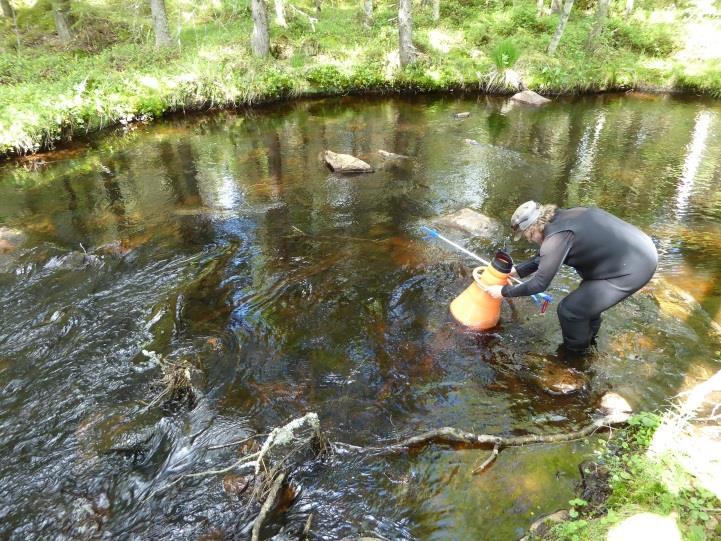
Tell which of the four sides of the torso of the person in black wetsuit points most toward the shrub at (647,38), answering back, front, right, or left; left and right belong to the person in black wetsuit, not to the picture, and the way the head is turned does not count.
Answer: right

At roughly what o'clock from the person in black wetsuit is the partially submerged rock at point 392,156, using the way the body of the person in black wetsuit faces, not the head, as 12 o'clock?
The partially submerged rock is roughly at 2 o'clock from the person in black wetsuit.

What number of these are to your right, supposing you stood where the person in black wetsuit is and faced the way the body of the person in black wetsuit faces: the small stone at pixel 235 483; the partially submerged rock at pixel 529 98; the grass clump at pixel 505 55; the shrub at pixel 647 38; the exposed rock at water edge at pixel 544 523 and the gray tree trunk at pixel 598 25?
4

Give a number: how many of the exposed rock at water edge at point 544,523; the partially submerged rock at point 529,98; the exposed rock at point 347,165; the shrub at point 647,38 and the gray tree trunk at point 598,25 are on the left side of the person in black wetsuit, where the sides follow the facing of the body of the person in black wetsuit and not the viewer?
1

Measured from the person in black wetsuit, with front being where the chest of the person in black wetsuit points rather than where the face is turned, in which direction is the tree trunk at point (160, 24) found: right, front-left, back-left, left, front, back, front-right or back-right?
front-right

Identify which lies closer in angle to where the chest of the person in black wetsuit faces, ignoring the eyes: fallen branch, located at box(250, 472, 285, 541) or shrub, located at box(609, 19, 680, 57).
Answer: the fallen branch

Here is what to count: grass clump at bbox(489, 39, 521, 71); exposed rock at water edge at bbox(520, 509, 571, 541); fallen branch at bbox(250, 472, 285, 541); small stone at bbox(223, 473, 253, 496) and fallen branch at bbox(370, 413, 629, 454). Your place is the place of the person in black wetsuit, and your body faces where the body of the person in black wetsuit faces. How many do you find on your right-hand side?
1

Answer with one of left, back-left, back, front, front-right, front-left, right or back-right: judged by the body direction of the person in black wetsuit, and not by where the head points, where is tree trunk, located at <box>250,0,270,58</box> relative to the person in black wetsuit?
front-right

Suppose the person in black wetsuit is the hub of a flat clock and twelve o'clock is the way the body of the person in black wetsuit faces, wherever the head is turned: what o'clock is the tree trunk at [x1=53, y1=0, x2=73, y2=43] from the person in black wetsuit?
The tree trunk is roughly at 1 o'clock from the person in black wetsuit.

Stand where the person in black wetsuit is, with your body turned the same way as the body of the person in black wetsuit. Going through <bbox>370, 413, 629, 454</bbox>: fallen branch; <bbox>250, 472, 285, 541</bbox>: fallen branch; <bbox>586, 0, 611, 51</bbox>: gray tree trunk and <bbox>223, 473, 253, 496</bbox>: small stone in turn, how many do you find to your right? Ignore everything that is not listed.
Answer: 1

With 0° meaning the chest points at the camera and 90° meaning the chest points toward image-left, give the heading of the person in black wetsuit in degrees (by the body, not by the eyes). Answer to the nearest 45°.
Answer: approximately 90°

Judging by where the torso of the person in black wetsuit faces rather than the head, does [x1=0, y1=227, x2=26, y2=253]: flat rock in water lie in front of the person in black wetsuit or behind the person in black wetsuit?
in front

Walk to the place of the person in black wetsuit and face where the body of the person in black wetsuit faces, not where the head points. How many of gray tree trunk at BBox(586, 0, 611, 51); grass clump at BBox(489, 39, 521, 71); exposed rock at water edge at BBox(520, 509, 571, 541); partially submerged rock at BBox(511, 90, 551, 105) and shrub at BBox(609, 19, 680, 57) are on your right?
4

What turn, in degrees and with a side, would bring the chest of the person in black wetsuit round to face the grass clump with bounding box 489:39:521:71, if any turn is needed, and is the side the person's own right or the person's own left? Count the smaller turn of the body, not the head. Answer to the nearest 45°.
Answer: approximately 90° to the person's own right

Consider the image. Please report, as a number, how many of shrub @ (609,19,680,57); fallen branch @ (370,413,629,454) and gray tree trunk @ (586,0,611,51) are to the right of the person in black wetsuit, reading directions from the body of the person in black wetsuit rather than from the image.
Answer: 2
